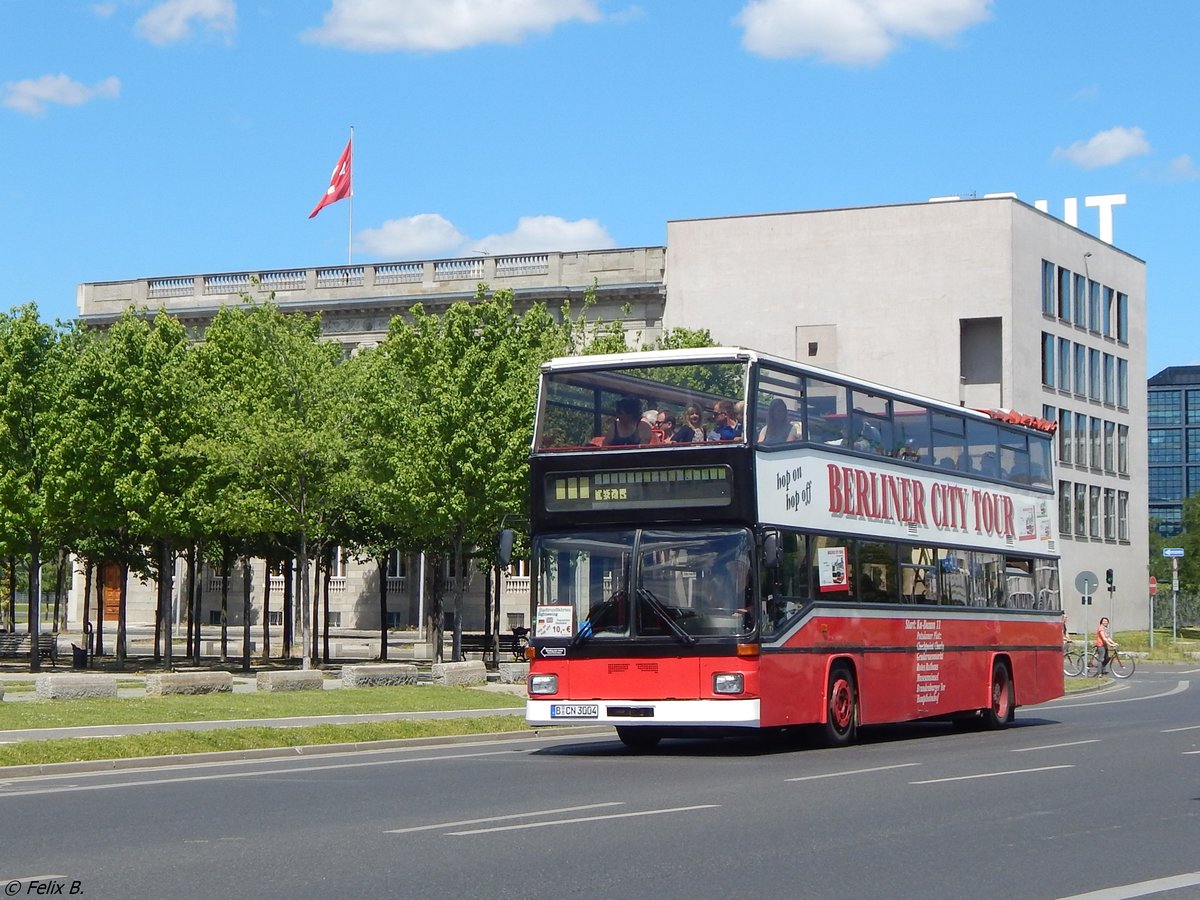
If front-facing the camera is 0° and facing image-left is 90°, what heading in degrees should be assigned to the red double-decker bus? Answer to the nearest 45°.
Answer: approximately 45°

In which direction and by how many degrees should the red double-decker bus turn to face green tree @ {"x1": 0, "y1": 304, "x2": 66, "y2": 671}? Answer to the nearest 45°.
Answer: approximately 90° to its right

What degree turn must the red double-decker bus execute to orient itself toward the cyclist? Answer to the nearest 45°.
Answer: approximately 135° to its right

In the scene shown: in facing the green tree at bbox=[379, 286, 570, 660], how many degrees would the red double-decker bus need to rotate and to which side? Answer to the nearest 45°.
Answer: approximately 135° to its right

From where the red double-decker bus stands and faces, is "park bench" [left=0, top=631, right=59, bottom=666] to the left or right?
on its right

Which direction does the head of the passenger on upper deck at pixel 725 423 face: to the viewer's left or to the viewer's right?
to the viewer's left
